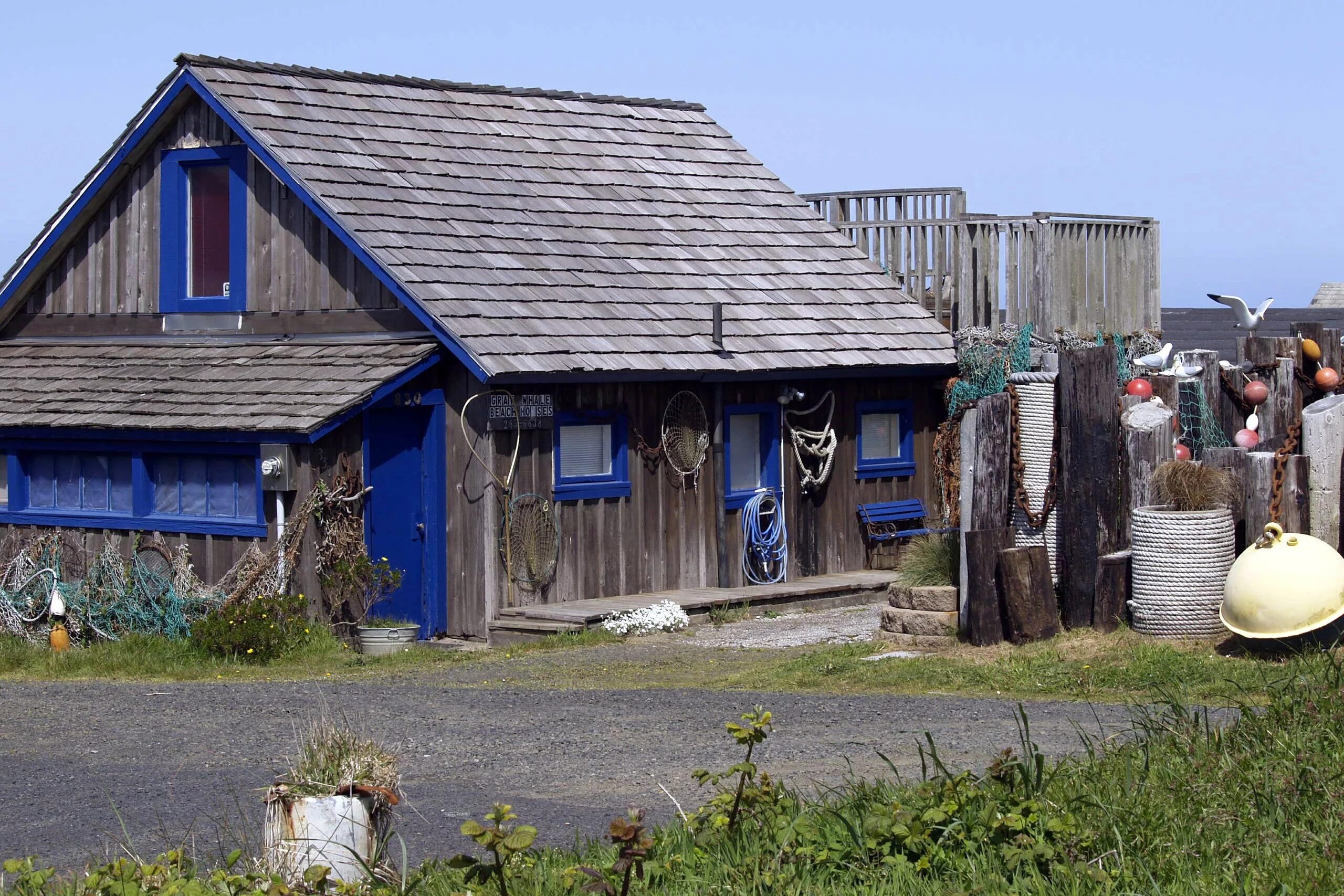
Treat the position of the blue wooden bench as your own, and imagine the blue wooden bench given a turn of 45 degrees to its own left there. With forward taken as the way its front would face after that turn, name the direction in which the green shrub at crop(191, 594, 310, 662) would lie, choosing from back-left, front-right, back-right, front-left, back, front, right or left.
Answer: back-right

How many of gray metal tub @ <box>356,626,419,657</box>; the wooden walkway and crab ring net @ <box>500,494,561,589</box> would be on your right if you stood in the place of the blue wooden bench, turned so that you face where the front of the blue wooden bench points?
3

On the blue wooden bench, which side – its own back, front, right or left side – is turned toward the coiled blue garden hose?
right

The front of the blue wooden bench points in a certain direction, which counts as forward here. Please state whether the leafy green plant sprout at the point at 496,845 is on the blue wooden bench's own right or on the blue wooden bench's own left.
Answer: on the blue wooden bench's own right

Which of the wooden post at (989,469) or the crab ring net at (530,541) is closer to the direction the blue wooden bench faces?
the wooden post

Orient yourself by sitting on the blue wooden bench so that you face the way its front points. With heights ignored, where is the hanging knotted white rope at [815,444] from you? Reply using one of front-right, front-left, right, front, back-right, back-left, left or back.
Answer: right

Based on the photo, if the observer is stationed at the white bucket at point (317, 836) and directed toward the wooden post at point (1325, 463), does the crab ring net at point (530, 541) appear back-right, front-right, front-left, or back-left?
front-left

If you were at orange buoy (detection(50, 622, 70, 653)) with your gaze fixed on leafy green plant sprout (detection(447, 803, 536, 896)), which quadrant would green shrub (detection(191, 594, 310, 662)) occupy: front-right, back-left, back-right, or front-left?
front-left
